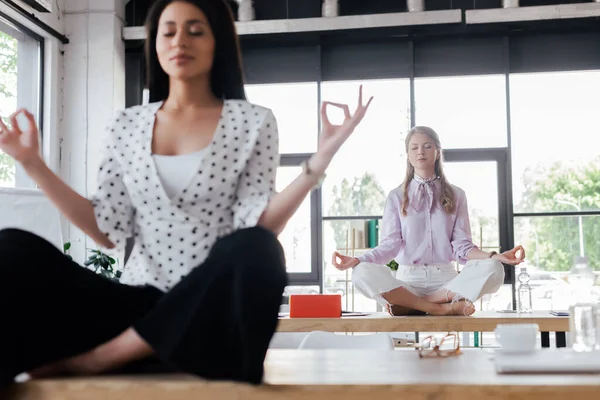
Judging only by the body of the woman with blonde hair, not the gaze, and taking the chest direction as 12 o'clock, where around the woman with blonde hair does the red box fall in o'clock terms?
The red box is roughly at 2 o'clock from the woman with blonde hair.

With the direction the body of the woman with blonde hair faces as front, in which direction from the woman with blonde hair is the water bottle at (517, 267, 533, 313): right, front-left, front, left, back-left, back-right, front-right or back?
back-left

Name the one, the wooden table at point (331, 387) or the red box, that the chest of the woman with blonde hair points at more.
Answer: the wooden table

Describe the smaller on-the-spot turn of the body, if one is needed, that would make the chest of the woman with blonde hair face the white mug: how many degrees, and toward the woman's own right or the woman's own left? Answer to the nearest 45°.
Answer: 0° — they already face it

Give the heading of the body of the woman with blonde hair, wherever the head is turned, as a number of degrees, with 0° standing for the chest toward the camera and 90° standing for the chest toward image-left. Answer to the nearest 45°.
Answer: approximately 0°

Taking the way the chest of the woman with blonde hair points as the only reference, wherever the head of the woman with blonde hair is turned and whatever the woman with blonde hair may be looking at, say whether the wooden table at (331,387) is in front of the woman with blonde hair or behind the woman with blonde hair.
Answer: in front
